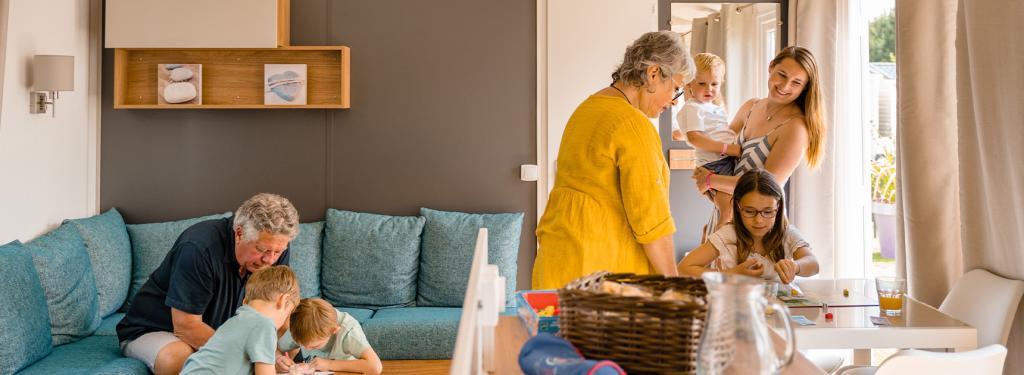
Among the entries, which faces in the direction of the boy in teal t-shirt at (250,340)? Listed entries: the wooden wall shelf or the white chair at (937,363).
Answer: the wooden wall shelf

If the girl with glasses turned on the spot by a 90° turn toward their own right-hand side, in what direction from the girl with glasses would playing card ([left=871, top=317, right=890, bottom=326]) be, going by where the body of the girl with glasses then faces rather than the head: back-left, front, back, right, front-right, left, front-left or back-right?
back-left

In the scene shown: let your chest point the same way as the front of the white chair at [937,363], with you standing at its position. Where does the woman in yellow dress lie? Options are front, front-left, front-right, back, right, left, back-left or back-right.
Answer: left

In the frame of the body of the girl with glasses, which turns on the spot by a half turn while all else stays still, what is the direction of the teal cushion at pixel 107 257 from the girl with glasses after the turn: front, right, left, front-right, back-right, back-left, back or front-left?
left

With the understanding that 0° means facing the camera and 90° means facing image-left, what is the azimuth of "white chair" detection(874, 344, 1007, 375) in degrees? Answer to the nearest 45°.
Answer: approximately 180°

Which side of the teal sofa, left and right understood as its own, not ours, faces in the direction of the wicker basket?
front

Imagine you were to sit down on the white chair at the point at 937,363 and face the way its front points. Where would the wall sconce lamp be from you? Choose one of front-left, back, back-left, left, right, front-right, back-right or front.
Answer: left

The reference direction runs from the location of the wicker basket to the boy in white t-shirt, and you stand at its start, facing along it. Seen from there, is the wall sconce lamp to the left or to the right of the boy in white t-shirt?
left
